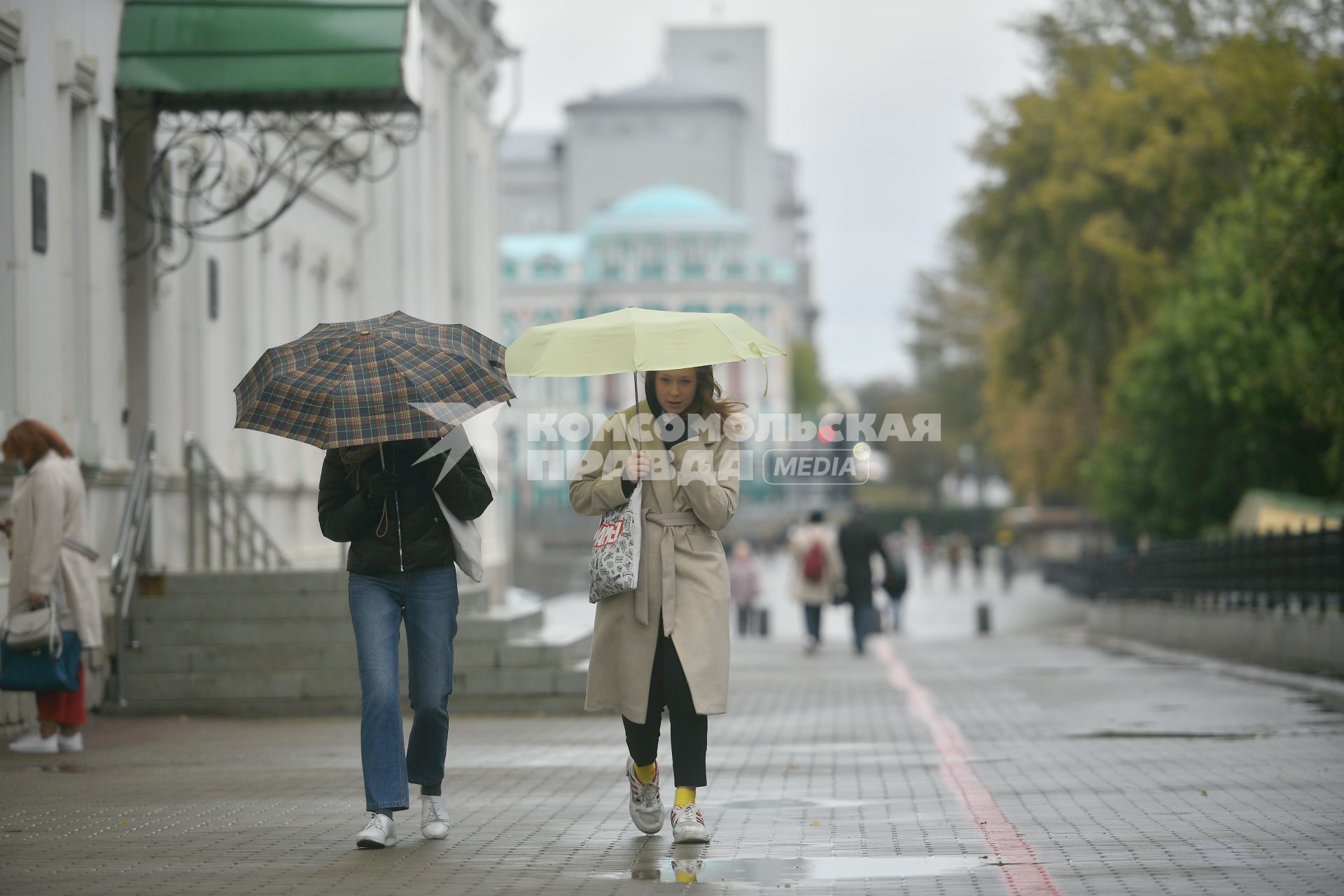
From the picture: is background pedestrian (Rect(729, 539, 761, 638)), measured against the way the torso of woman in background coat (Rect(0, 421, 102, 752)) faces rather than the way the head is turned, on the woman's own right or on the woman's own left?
on the woman's own right

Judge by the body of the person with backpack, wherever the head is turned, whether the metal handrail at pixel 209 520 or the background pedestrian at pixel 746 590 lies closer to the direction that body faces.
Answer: the background pedestrian

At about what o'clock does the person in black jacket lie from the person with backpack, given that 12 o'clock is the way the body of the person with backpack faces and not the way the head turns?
The person in black jacket is roughly at 6 o'clock from the person with backpack.

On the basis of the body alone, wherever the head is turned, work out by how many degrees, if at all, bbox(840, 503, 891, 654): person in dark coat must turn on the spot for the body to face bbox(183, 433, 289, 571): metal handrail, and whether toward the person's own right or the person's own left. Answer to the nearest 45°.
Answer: approximately 135° to the person's own left

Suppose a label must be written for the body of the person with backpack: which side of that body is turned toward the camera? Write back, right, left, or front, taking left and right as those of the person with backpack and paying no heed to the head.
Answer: back

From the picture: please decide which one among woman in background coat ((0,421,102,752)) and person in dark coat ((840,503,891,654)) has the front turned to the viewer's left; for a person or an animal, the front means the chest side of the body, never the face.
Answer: the woman in background coat

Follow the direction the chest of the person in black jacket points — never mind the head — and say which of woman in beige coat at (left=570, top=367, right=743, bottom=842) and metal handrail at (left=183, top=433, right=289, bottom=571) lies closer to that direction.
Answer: the woman in beige coat

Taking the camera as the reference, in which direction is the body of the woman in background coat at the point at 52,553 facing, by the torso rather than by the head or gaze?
to the viewer's left

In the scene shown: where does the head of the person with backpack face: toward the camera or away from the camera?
away from the camera

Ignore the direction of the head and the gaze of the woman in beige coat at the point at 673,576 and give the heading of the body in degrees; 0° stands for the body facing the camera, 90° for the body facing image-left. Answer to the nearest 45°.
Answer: approximately 0°

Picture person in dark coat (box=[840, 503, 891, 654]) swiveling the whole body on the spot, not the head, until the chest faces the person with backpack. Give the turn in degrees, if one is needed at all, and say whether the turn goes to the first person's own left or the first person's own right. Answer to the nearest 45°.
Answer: approximately 90° to the first person's own left

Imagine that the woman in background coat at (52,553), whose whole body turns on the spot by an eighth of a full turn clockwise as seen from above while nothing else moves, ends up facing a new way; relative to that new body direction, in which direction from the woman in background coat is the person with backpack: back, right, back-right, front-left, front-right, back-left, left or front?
right
